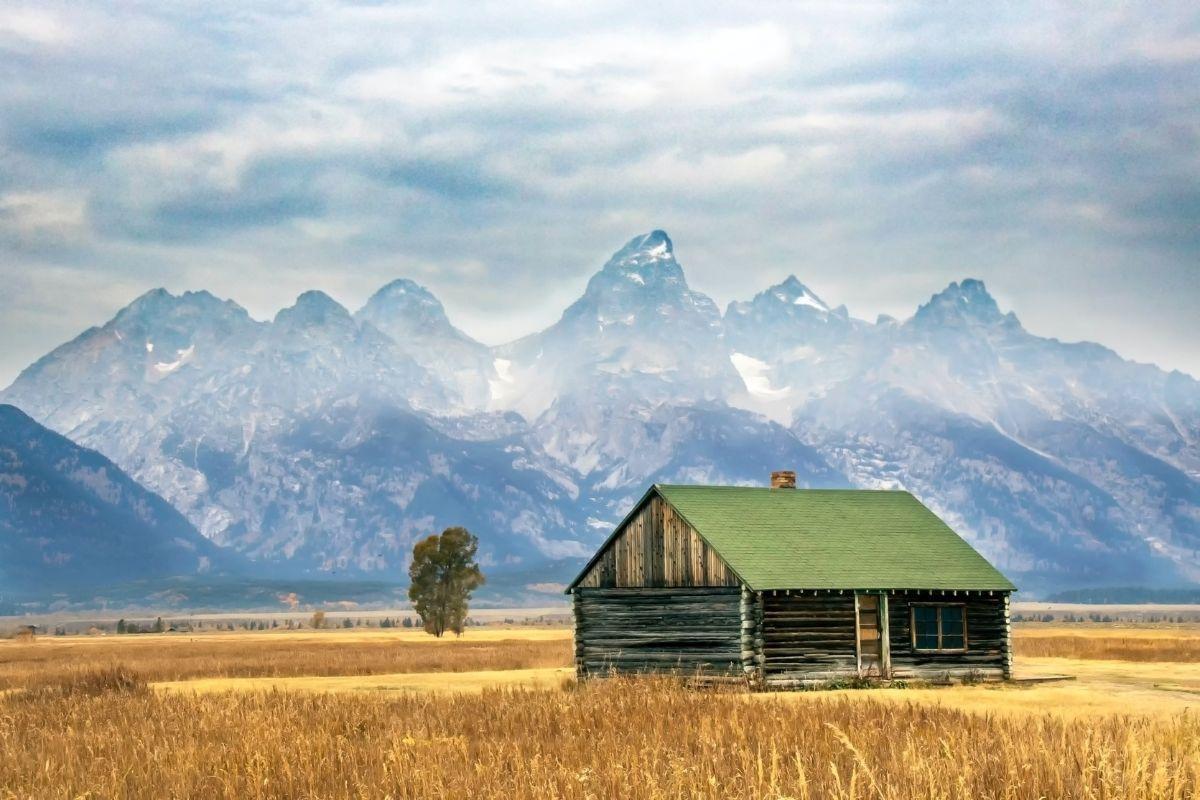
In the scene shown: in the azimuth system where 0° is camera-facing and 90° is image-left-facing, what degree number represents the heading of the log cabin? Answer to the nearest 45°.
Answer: approximately 315°
